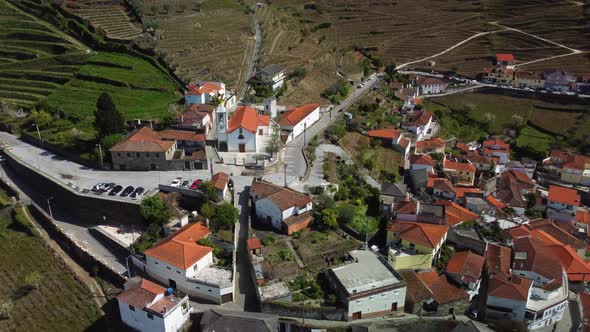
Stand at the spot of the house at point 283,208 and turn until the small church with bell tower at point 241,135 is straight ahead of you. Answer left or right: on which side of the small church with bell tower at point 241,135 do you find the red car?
left

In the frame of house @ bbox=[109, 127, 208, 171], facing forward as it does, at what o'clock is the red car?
The red car is roughly at 11 o'clock from the house.

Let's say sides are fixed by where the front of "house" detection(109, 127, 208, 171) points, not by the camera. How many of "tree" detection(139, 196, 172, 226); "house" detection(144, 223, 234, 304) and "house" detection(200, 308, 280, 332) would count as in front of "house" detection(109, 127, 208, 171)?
3

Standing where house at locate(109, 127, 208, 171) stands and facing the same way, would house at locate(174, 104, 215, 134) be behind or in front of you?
behind

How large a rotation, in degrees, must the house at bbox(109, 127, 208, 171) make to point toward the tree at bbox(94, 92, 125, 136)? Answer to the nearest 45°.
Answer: approximately 135° to its right

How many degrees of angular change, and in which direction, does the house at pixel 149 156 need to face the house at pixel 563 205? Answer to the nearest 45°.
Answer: approximately 90° to its left

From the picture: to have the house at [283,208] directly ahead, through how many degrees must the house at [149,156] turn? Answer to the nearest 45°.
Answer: approximately 45° to its left

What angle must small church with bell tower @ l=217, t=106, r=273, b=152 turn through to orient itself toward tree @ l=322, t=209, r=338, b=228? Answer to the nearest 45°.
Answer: approximately 45° to its left

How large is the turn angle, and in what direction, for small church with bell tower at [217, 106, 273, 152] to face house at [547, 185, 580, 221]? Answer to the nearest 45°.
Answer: approximately 90° to its left

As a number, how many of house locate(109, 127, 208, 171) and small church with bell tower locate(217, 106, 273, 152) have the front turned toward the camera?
2

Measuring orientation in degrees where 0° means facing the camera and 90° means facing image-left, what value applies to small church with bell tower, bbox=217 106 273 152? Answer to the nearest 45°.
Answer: approximately 0°
